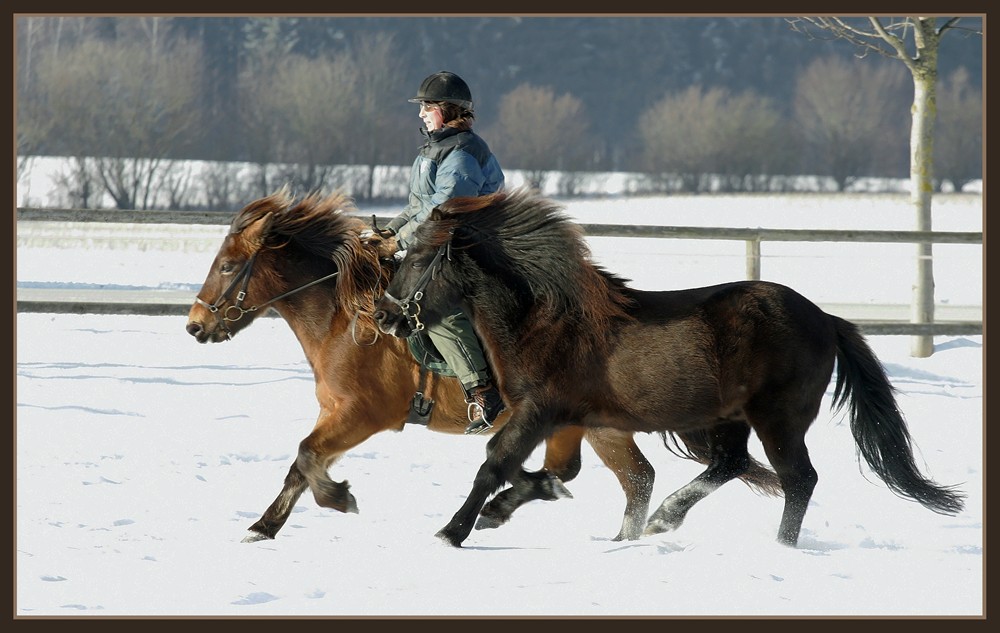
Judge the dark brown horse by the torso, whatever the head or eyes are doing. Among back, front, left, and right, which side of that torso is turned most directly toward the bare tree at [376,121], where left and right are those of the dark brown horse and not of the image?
right

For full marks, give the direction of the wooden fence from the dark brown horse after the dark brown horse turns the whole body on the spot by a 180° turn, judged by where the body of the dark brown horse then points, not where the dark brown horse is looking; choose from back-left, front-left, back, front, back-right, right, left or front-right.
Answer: left

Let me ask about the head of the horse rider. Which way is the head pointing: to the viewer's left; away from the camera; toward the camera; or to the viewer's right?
to the viewer's left

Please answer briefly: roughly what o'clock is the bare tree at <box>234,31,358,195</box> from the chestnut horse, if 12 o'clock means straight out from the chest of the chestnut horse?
The bare tree is roughly at 3 o'clock from the chestnut horse.

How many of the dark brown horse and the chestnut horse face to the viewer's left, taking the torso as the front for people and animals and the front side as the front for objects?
2

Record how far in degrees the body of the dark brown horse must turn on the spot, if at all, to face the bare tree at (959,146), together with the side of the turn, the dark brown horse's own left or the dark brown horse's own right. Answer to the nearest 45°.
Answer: approximately 90° to the dark brown horse's own right

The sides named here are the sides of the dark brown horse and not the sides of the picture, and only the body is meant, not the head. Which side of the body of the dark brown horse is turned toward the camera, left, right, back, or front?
left

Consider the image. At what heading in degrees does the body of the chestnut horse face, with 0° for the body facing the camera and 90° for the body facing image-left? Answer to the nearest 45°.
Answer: approximately 90°

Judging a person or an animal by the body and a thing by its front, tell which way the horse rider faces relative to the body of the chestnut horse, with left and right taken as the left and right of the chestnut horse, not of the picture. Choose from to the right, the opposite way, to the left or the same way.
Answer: the same way

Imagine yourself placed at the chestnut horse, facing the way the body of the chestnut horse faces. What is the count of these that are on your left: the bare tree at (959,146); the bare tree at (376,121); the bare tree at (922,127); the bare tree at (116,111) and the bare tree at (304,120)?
0

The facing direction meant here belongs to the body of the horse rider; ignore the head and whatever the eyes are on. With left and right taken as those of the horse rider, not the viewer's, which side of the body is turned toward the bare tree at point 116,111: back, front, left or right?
right

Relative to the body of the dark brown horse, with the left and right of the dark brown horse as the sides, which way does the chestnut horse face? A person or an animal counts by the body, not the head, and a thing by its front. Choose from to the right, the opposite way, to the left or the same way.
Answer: the same way

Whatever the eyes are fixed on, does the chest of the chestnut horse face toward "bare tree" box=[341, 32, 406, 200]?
no

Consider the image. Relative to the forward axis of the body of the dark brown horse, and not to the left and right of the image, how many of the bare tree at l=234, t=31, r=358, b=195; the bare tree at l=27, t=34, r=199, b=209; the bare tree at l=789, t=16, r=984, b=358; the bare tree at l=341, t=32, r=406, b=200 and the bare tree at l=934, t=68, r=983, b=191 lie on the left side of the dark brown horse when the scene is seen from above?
0

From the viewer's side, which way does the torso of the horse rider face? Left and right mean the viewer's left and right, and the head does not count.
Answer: facing to the left of the viewer

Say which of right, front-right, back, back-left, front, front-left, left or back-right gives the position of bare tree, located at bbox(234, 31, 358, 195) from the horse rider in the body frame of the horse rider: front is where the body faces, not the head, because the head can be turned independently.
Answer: right
